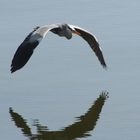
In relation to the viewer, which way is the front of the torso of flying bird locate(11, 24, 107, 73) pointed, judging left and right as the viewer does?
facing the viewer and to the right of the viewer
